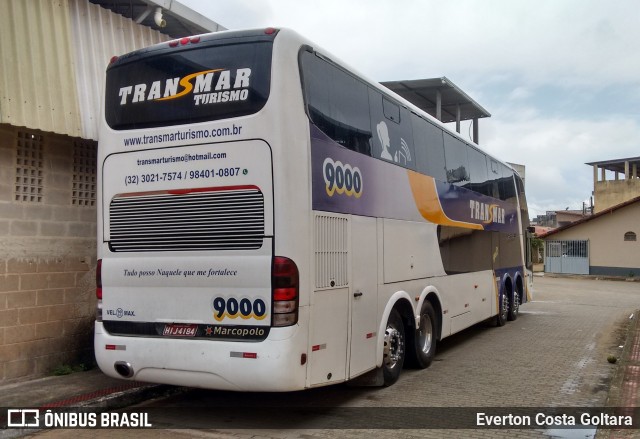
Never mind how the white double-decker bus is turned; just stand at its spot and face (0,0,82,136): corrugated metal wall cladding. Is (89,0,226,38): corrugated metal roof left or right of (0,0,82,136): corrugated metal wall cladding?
right

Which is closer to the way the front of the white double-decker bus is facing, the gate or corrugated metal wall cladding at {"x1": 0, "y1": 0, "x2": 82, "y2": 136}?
the gate

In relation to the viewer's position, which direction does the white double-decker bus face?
facing away from the viewer and to the right of the viewer

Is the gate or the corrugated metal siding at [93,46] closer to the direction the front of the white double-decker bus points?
the gate

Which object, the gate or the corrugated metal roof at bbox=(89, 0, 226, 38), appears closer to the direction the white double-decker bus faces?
the gate

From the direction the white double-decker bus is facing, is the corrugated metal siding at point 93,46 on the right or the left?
on its left
